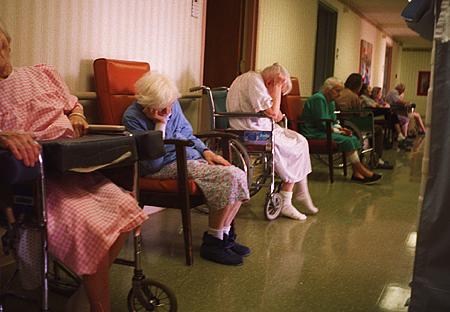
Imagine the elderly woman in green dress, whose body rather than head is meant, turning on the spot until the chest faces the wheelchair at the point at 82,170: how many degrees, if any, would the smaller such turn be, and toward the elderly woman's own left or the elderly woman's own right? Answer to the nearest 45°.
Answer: approximately 90° to the elderly woman's own right

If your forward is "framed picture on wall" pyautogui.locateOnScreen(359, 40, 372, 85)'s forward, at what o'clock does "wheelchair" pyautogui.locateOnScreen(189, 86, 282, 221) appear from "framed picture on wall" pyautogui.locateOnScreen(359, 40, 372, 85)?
The wheelchair is roughly at 3 o'clock from the framed picture on wall.

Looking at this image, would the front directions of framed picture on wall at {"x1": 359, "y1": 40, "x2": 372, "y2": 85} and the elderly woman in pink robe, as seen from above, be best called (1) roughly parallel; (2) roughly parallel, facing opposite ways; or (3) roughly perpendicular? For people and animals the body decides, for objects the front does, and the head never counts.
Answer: roughly parallel

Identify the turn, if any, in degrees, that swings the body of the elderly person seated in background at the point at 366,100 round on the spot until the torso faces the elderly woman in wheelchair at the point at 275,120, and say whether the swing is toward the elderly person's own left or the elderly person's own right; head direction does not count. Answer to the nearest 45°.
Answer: approximately 90° to the elderly person's own right

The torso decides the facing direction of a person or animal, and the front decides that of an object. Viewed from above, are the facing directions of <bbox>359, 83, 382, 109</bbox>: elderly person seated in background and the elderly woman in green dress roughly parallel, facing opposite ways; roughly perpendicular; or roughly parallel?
roughly parallel

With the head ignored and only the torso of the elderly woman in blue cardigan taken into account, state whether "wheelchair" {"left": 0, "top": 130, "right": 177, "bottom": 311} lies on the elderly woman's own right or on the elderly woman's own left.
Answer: on the elderly woman's own right

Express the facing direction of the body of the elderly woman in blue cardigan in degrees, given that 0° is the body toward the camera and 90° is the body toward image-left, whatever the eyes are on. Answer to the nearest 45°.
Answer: approximately 315°

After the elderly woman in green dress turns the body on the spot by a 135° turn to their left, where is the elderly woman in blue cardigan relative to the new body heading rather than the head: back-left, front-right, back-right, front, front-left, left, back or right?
back-left

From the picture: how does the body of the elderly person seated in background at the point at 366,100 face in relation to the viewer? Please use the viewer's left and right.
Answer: facing to the right of the viewer

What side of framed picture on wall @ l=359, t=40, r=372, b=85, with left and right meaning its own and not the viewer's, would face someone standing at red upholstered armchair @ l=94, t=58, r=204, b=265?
right

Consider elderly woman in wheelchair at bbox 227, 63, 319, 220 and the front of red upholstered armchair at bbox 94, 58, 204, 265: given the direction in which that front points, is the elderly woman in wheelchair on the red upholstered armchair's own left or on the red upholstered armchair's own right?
on the red upholstered armchair's own left

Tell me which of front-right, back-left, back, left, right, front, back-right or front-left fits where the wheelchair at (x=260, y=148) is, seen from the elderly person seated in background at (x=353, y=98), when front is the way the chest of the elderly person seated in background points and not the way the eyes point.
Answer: right

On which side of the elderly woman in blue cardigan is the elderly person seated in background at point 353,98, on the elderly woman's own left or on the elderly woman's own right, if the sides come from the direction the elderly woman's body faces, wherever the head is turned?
on the elderly woman's own left

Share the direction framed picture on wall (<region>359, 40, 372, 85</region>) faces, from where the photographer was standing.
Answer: facing to the right of the viewer

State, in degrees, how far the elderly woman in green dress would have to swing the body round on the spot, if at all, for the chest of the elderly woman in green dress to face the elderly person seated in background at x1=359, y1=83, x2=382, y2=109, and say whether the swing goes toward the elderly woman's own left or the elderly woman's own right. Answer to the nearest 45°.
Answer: approximately 90° to the elderly woman's own left

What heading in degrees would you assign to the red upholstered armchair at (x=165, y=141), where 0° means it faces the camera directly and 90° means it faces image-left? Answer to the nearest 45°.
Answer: approximately 315°

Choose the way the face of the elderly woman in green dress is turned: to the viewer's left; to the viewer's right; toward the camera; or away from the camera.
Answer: to the viewer's right

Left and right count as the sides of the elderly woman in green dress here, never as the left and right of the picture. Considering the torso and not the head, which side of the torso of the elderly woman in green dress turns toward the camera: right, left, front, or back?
right

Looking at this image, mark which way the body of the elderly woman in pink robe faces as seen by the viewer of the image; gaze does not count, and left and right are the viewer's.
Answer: facing the viewer and to the right of the viewer

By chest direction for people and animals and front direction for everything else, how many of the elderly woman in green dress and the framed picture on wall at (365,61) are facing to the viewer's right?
2

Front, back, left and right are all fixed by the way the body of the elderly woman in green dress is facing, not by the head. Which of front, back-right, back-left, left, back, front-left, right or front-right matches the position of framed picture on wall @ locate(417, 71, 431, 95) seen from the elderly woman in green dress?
left
